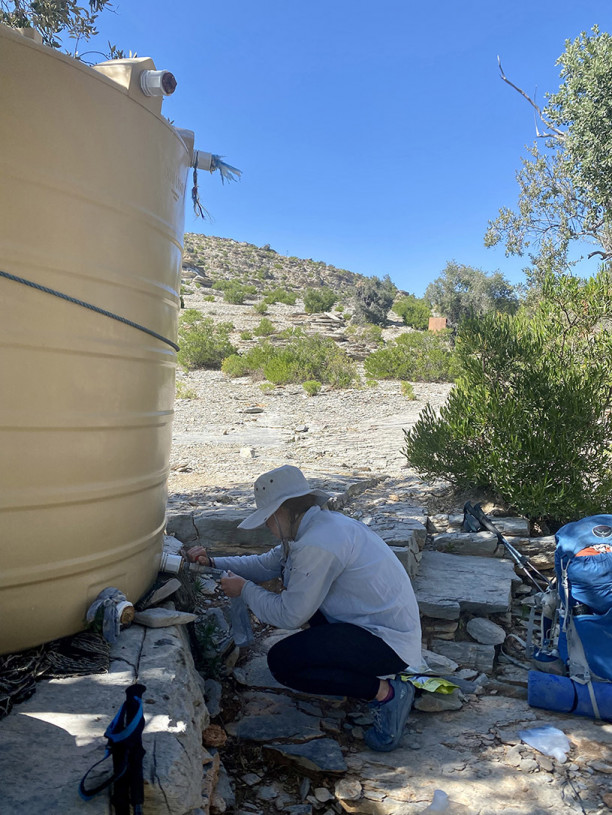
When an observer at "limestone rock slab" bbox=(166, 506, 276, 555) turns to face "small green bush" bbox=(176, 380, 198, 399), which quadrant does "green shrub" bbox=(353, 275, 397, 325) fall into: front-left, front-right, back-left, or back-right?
front-right

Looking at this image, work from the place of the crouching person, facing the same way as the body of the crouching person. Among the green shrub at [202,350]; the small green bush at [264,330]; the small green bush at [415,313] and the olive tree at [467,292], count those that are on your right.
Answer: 4

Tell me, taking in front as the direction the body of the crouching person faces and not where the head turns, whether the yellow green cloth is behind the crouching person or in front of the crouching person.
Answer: behind

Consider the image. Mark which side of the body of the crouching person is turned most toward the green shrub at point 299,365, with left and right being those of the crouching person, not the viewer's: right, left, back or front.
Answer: right

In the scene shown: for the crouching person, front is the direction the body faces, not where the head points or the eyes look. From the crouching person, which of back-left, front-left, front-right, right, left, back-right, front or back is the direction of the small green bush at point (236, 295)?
right

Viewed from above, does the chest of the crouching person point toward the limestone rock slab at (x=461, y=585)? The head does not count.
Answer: no

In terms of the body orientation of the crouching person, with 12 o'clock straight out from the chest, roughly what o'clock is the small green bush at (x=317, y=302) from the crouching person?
The small green bush is roughly at 3 o'clock from the crouching person.

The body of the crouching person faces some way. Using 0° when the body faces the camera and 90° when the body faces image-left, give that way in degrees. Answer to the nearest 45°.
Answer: approximately 90°

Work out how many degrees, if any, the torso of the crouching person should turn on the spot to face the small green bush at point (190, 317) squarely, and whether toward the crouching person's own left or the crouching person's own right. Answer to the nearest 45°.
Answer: approximately 90° to the crouching person's own right

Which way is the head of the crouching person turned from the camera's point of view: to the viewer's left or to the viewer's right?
to the viewer's left

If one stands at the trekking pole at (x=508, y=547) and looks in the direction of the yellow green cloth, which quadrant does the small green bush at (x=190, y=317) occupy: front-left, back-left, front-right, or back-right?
back-right

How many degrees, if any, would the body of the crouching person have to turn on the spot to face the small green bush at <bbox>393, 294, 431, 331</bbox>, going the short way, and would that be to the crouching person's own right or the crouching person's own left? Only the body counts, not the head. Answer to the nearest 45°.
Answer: approximately 90° to the crouching person's own right

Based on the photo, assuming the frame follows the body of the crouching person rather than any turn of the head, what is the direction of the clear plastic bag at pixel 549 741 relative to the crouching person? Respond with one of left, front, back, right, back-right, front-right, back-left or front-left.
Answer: back
